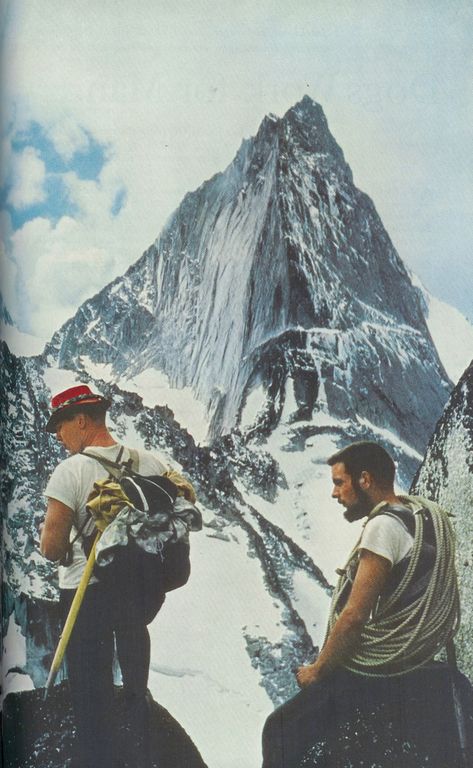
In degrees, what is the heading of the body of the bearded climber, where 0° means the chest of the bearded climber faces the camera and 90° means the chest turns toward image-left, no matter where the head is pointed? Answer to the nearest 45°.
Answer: approximately 90°

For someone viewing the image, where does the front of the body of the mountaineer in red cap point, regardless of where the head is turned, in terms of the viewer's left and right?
facing away from the viewer and to the left of the viewer

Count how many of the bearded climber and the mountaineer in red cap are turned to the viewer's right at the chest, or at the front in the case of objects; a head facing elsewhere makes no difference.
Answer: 0

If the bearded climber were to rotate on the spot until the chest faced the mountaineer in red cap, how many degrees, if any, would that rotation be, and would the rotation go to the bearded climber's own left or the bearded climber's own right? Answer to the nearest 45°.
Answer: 0° — they already face them
